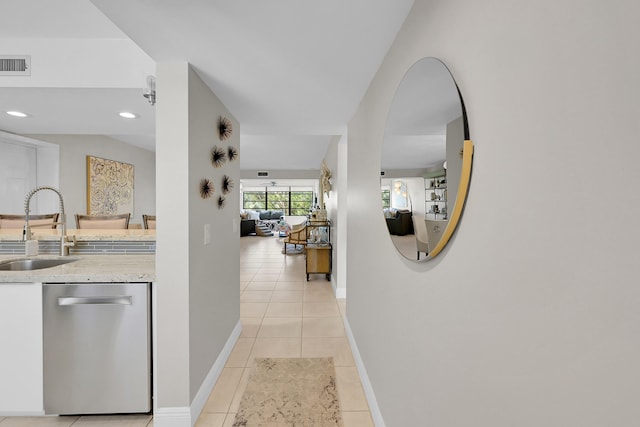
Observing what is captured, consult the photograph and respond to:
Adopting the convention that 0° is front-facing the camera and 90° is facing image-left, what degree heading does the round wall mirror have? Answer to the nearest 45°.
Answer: approximately 45°

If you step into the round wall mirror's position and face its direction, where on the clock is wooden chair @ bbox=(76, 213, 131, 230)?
The wooden chair is roughly at 2 o'clock from the round wall mirror.

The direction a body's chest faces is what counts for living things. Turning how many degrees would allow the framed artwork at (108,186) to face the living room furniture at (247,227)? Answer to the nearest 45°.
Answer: approximately 90° to its left

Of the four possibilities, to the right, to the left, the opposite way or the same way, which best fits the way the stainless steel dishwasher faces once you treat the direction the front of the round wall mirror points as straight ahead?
to the left

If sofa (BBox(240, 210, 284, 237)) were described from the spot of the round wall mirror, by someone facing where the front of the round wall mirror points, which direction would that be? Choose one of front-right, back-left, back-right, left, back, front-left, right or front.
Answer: right

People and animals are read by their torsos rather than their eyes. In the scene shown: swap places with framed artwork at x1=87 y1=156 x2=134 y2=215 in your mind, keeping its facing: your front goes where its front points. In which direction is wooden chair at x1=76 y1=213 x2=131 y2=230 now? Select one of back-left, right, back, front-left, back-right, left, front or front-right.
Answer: front-right

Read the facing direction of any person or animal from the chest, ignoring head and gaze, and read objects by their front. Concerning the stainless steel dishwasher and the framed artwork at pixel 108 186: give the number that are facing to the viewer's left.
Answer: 0

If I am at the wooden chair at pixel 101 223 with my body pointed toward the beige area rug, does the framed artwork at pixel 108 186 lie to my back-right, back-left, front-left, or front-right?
back-left

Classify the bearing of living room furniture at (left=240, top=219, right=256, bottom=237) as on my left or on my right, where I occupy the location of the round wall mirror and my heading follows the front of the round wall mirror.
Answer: on my right

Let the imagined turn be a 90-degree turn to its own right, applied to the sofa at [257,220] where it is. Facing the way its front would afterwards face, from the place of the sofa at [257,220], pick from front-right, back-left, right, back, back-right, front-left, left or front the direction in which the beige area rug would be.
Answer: front-left

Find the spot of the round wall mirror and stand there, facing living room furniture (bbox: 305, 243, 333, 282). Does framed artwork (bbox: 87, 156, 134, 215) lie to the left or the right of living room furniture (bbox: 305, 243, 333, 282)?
left

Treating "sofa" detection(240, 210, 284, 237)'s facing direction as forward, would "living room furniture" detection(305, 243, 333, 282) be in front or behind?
in front

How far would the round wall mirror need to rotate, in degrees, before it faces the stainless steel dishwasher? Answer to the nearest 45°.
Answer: approximately 45° to its right

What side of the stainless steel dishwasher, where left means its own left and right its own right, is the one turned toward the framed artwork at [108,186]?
back

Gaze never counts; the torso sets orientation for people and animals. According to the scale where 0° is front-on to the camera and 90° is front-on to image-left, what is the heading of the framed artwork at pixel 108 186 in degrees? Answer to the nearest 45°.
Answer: approximately 315°
